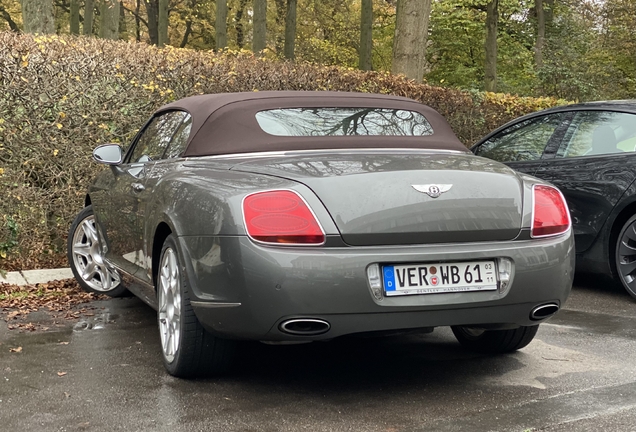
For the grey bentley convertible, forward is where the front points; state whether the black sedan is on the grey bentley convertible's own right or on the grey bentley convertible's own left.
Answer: on the grey bentley convertible's own right

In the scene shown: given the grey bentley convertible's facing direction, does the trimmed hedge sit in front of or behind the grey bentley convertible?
in front

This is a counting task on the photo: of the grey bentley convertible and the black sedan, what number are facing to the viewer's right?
0

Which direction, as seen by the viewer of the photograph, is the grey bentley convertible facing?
facing away from the viewer and to the left of the viewer

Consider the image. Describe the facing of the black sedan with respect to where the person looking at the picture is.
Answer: facing away from the viewer and to the left of the viewer

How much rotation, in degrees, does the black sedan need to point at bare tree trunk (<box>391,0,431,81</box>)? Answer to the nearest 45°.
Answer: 0° — it already faces it

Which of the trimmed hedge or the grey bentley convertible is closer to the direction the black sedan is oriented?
the trimmed hedge

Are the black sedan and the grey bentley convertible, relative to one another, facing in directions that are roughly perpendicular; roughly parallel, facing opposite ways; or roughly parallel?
roughly parallel
